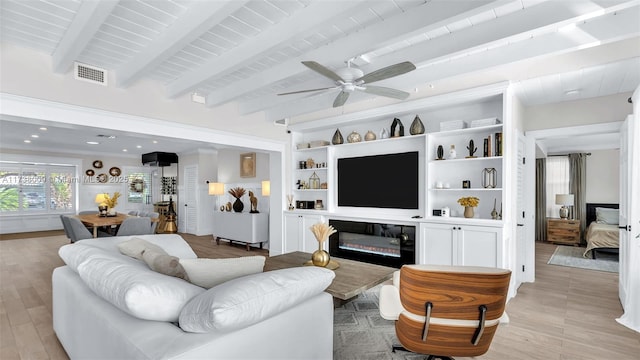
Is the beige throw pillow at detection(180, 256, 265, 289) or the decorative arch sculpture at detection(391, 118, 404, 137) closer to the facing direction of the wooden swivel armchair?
the decorative arch sculpture

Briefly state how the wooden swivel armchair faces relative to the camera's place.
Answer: facing away from the viewer and to the left of the viewer

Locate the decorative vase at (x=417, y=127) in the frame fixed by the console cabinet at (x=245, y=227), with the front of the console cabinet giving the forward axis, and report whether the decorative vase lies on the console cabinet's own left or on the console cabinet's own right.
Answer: on the console cabinet's own left

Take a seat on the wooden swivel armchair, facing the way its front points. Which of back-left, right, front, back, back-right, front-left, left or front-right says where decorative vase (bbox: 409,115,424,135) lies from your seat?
front-right

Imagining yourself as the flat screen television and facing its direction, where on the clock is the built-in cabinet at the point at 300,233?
The built-in cabinet is roughly at 2 o'clock from the flat screen television.

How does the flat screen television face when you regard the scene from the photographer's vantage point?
facing the viewer and to the left of the viewer

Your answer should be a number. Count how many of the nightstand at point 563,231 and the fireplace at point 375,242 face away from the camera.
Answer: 0

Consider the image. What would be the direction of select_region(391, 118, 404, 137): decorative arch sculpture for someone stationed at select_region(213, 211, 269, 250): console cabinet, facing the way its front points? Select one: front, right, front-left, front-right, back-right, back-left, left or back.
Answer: left

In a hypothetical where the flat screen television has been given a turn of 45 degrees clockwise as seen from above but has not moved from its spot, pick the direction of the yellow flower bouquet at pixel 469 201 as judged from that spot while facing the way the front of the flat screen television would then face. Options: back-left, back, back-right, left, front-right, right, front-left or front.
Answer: back-left

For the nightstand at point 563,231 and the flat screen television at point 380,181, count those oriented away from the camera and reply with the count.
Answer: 0

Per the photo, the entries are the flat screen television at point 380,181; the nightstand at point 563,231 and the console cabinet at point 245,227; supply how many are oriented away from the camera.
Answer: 0
